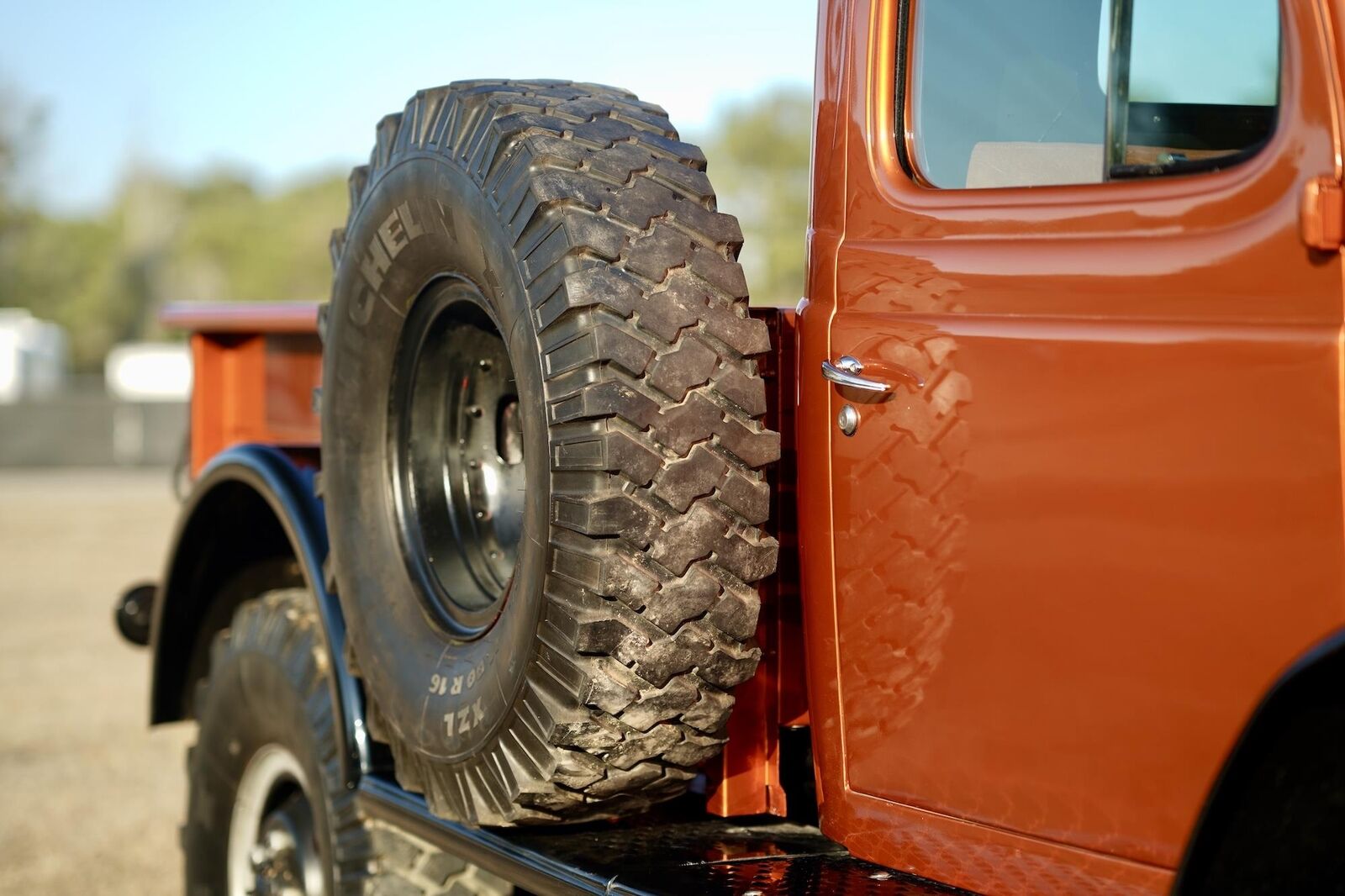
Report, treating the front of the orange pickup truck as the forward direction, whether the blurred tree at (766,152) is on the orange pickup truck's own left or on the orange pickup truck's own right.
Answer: on the orange pickup truck's own left

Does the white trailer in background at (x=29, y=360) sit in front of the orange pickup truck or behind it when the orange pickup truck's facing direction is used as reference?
behind

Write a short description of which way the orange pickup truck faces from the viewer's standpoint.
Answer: facing the viewer and to the right of the viewer

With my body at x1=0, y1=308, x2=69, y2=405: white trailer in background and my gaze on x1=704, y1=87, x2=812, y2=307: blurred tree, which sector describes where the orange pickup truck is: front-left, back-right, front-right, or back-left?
front-right

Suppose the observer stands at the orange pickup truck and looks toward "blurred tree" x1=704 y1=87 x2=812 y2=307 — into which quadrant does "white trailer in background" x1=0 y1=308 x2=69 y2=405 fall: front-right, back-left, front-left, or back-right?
front-left

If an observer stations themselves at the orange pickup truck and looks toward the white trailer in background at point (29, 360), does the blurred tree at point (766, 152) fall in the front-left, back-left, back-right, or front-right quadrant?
front-right
